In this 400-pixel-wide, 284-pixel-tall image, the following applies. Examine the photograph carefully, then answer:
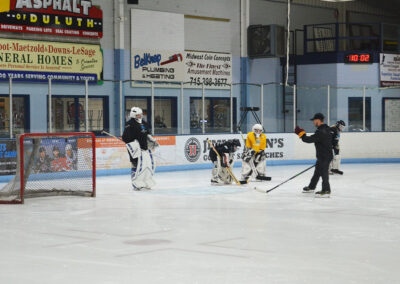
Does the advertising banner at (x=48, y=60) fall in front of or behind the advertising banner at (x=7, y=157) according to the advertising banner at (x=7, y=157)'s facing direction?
behind

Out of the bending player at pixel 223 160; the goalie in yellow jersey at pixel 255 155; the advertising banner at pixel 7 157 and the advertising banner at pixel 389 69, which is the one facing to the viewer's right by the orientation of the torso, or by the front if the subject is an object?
the bending player

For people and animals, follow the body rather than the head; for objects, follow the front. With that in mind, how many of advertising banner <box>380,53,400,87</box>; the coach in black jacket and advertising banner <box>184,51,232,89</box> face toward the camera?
2

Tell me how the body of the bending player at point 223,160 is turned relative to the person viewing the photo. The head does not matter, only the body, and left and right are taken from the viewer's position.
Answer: facing to the right of the viewer

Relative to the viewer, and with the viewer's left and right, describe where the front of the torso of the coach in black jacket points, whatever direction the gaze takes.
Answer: facing to the left of the viewer

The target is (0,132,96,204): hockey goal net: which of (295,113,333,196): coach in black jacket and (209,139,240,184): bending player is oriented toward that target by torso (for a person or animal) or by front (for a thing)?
the coach in black jacket

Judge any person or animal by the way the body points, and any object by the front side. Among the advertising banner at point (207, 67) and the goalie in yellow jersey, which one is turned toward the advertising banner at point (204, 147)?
the advertising banner at point (207, 67)
